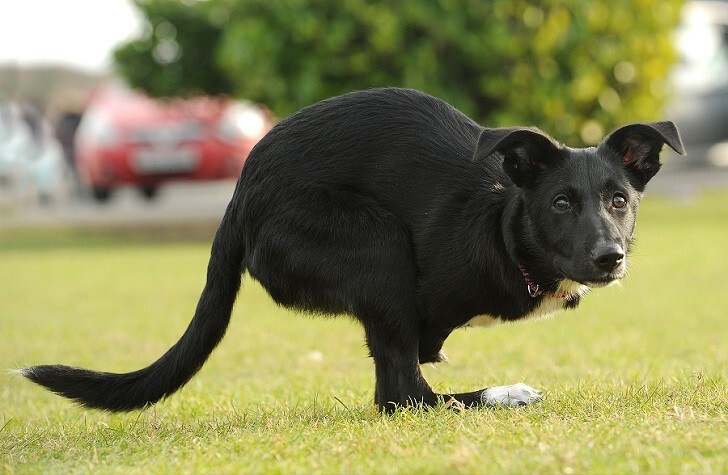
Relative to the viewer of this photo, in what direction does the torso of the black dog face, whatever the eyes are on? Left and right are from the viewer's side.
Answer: facing to the right of the viewer

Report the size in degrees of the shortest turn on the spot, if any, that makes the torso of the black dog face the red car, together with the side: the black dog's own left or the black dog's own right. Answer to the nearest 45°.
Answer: approximately 90° to the black dog's own left

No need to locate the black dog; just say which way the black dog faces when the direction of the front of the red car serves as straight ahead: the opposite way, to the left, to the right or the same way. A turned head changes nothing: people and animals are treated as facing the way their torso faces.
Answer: to the left

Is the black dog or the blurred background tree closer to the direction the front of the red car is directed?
the black dog

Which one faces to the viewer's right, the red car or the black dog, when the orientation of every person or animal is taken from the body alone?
the black dog

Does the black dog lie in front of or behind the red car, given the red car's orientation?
in front

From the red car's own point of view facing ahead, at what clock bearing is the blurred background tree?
The blurred background tree is roughly at 10 o'clock from the red car.

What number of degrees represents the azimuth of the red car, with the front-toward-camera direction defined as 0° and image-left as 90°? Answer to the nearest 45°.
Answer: approximately 0°

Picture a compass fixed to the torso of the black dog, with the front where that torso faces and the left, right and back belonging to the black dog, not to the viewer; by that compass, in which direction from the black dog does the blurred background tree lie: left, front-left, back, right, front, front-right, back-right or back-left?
left

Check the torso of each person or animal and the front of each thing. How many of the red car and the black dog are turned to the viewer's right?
1
